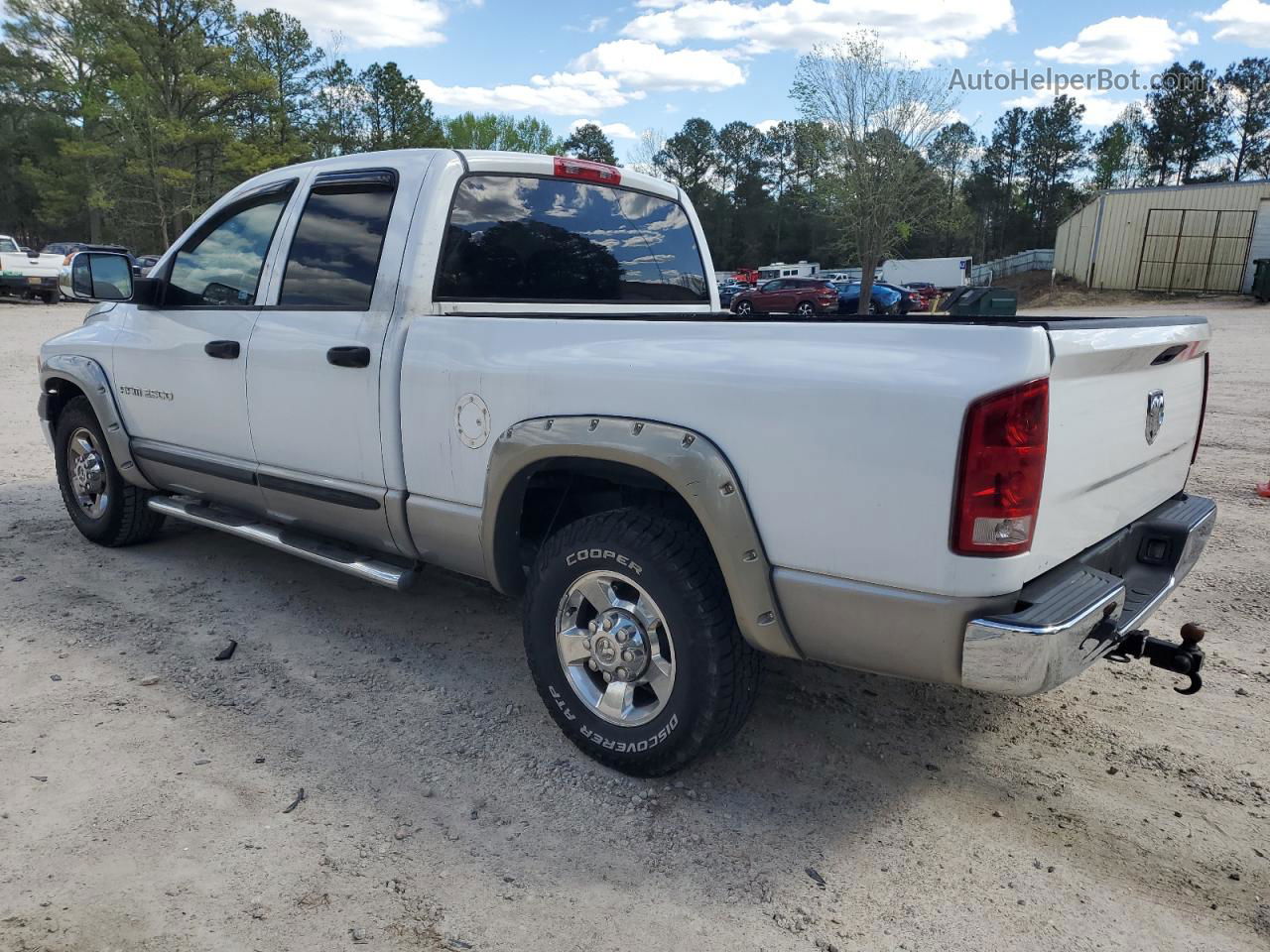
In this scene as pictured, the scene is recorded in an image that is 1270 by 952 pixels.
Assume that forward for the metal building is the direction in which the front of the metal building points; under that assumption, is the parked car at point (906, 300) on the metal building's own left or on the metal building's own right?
on the metal building's own right

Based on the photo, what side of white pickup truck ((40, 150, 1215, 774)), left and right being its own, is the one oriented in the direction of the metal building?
right

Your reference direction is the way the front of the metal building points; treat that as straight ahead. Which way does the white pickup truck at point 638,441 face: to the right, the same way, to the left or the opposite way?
to the right

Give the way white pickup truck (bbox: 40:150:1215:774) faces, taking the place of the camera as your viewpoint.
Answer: facing away from the viewer and to the left of the viewer

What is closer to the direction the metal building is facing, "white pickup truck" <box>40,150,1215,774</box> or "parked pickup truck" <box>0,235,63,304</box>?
the white pickup truck

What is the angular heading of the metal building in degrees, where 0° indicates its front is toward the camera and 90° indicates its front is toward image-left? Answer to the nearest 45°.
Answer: approximately 0°

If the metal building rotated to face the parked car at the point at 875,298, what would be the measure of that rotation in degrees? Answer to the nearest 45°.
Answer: approximately 45° to its right

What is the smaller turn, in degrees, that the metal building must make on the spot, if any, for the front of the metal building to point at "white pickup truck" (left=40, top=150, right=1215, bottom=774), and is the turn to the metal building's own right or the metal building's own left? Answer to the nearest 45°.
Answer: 0° — it already faces it

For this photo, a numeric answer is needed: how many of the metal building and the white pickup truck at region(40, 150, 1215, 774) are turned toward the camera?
1

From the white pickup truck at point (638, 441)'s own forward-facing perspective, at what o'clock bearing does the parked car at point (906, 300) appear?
The parked car is roughly at 2 o'clock from the white pickup truck.

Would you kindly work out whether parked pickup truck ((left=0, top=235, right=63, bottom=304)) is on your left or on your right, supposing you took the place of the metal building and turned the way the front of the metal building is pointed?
on your right

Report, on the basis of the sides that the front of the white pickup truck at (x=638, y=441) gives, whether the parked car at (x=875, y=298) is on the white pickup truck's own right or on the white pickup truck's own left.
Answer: on the white pickup truck's own right
